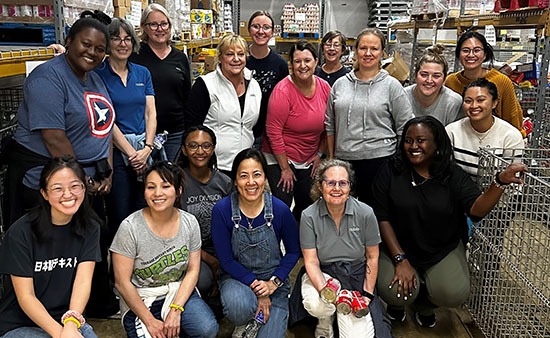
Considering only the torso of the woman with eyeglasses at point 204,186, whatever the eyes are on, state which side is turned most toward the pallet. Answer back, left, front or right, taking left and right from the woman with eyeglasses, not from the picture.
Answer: back

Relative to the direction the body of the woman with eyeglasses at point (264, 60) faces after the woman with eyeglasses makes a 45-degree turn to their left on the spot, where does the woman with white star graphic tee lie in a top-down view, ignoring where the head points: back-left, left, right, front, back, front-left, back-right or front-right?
right

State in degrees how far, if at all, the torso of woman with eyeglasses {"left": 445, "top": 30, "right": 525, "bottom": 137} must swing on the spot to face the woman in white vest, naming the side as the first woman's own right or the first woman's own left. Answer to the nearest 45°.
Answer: approximately 45° to the first woman's own right

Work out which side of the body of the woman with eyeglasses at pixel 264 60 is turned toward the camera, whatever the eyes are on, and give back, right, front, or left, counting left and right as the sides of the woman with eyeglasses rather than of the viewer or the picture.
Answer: front

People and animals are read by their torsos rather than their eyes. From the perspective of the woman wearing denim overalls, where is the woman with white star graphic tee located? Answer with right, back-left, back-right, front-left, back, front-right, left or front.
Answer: right

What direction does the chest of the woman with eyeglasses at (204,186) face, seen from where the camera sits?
toward the camera

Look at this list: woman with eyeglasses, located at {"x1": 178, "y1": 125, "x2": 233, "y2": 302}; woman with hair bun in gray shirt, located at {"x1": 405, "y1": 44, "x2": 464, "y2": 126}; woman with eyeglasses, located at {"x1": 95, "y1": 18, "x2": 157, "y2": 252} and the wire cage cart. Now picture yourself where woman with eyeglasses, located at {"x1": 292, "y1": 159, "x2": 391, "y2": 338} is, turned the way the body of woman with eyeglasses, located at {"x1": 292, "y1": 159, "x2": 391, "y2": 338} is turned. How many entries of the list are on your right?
2

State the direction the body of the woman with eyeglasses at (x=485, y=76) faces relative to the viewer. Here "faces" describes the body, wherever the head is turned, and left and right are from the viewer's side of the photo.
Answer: facing the viewer

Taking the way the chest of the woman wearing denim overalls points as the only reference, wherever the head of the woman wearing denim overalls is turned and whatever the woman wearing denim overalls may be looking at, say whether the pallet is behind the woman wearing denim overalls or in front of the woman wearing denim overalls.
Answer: behind

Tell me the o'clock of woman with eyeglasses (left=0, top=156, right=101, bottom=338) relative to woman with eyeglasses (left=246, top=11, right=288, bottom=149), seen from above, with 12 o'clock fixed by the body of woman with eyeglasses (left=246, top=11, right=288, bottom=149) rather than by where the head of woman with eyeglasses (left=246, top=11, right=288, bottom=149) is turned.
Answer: woman with eyeglasses (left=0, top=156, right=101, bottom=338) is roughly at 1 o'clock from woman with eyeglasses (left=246, top=11, right=288, bottom=149).

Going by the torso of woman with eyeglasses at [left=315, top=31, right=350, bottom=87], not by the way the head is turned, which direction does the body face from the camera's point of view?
toward the camera
